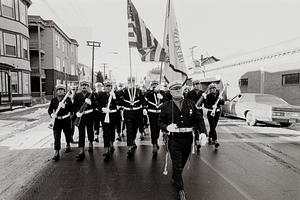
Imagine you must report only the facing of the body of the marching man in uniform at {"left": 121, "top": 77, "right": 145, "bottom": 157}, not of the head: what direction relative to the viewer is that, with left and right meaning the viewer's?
facing the viewer

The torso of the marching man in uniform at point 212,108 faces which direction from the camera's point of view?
toward the camera

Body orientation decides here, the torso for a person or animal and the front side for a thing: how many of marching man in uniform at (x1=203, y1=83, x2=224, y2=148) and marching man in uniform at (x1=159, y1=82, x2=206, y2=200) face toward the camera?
2

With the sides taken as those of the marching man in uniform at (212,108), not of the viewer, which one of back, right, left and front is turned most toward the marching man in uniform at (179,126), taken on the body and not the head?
front

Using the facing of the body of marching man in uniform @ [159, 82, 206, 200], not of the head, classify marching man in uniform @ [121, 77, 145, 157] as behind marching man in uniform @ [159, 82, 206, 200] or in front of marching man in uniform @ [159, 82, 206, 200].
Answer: behind

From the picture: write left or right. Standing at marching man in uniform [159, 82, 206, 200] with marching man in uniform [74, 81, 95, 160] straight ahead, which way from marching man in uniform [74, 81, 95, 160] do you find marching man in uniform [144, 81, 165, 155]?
right

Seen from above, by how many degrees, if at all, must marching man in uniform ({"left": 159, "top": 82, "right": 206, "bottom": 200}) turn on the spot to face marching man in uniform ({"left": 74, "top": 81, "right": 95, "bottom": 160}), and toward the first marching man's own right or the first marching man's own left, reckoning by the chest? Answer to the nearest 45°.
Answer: approximately 135° to the first marching man's own right

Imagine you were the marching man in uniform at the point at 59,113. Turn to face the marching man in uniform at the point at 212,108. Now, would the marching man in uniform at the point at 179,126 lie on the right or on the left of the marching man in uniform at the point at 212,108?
right

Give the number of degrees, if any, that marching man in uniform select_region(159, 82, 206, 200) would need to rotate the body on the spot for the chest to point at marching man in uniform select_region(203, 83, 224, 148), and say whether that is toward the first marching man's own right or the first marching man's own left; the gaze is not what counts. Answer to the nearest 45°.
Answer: approximately 180°

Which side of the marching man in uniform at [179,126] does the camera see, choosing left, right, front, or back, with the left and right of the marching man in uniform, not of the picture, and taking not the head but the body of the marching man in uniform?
front
